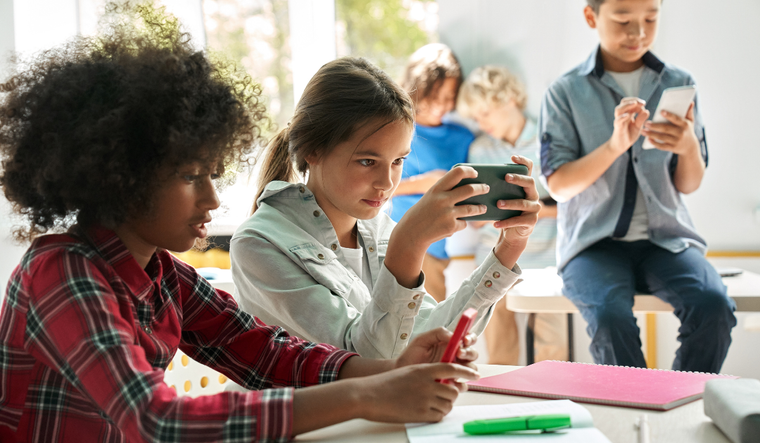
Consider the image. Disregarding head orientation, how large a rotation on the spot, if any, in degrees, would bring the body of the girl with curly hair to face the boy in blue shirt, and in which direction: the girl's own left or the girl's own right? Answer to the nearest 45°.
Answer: approximately 45° to the girl's own left

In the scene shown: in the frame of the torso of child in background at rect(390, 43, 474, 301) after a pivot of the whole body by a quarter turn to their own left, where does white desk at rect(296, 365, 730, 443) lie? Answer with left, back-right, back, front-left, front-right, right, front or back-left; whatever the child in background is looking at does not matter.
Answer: back-right

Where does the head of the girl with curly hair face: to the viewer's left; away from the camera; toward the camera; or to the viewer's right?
to the viewer's right

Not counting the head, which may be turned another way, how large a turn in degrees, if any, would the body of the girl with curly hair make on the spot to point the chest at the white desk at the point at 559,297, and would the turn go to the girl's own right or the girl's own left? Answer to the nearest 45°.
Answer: approximately 45° to the girl's own left

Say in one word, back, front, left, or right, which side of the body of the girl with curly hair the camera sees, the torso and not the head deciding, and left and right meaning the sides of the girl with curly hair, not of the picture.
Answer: right

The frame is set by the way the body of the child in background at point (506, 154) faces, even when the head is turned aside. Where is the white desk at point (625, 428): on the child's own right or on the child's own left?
on the child's own left

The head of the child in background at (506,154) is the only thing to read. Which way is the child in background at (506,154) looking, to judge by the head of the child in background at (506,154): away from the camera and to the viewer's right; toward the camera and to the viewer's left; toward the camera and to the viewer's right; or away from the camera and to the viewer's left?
toward the camera and to the viewer's left

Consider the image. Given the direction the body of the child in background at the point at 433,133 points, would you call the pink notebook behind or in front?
in front

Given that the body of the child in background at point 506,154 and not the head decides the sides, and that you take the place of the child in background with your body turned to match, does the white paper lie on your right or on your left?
on your left

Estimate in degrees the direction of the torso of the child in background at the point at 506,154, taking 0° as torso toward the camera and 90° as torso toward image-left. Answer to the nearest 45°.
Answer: approximately 45°

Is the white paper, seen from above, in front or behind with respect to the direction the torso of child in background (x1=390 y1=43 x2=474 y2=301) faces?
in front
